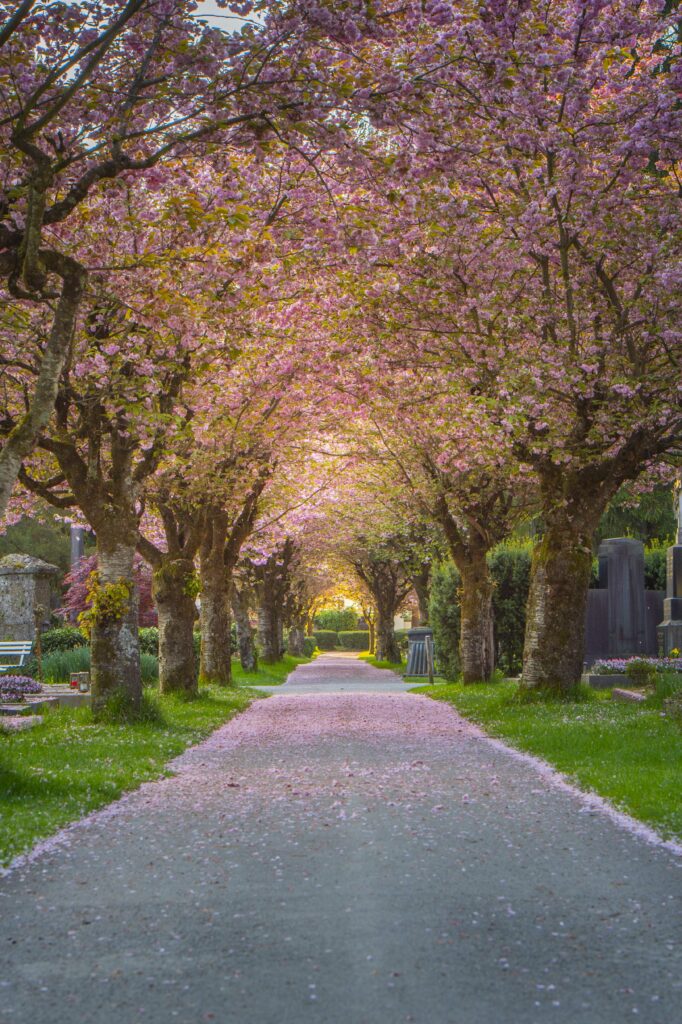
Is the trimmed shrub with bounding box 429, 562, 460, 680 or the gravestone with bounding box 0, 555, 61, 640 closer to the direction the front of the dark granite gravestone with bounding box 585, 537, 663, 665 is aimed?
the gravestone

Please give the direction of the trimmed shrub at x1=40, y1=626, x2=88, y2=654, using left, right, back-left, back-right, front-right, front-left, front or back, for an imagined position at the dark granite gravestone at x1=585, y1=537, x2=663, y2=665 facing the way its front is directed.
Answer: right

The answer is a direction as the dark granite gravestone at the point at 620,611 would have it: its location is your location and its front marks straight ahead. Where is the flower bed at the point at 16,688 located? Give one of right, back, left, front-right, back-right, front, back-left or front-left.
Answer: front-right

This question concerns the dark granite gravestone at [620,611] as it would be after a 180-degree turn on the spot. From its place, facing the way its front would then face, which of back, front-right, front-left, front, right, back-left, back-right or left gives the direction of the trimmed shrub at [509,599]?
front-left

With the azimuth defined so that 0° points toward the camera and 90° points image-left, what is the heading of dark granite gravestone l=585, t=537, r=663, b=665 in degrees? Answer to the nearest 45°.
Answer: approximately 0°

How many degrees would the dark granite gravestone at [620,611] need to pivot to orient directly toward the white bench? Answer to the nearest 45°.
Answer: approximately 45° to its right

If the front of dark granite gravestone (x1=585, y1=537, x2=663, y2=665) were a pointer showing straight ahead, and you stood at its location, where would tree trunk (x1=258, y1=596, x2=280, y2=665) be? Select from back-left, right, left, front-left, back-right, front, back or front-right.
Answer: back-right

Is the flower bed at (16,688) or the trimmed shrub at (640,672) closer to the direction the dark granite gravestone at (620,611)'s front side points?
the trimmed shrub

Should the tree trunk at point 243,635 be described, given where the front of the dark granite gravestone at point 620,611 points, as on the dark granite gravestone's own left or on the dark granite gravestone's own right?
on the dark granite gravestone's own right

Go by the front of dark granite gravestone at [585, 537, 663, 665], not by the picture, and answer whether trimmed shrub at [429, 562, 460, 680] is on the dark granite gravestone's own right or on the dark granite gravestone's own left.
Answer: on the dark granite gravestone's own right

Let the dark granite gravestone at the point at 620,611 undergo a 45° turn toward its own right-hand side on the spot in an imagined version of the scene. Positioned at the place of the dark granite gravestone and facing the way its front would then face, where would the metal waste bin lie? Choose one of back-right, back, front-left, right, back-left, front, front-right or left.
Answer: right

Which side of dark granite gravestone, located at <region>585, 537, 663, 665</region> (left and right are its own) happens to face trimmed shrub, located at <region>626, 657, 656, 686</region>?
front

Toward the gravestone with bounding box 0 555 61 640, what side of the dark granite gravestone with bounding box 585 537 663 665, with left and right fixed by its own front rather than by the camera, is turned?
right
